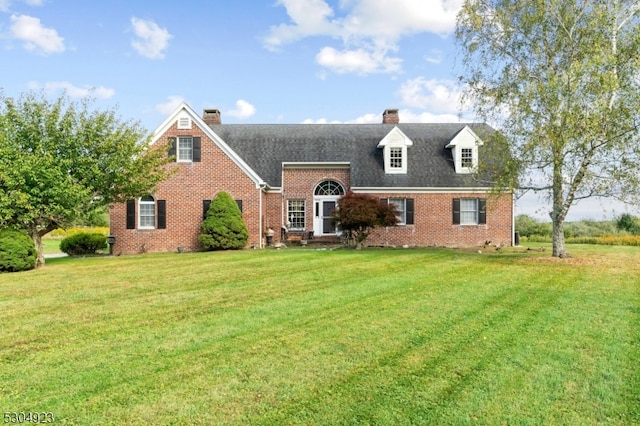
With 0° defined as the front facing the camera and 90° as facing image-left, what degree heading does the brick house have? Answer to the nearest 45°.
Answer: approximately 0°

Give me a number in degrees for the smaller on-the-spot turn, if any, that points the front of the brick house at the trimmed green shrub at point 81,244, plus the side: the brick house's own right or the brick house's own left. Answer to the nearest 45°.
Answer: approximately 90° to the brick house's own right

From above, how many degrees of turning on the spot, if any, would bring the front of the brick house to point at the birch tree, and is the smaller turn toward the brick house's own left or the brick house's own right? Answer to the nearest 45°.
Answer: approximately 45° to the brick house's own left

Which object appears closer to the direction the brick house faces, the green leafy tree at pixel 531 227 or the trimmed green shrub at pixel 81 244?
the trimmed green shrub
